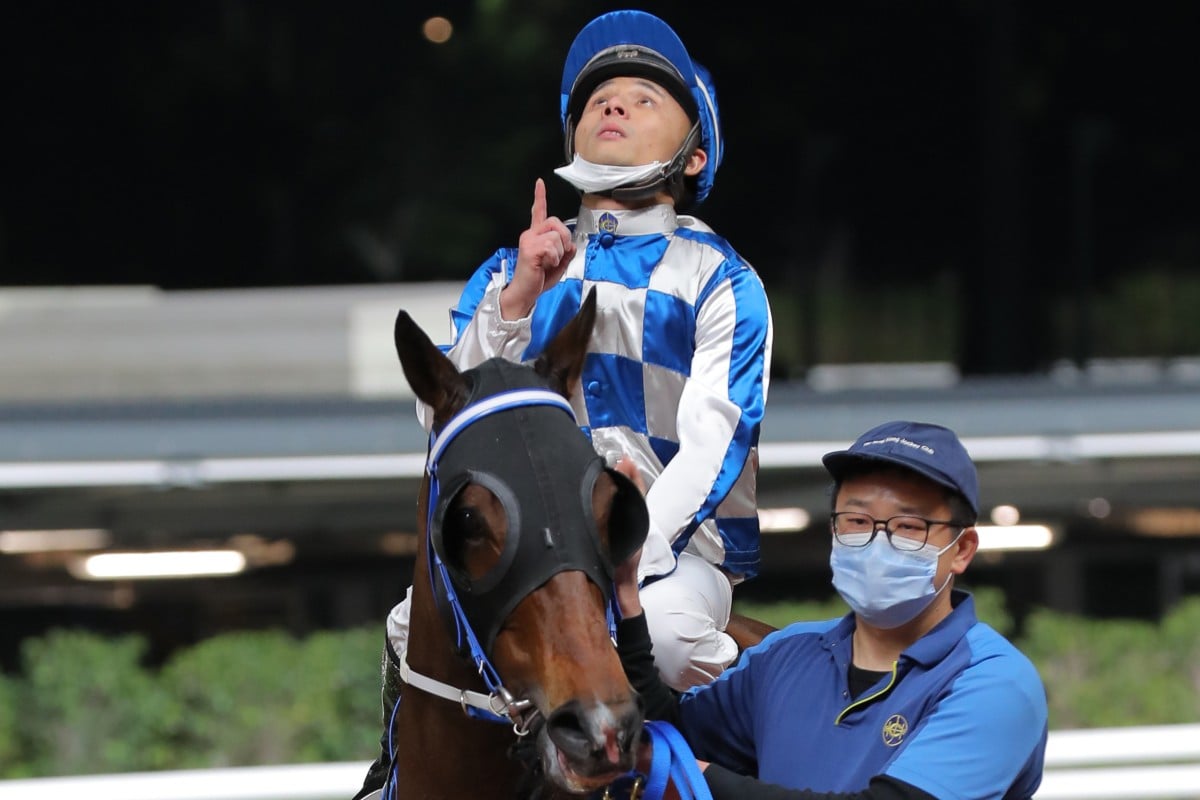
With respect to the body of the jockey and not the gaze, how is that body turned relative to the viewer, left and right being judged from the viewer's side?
facing the viewer and to the left of the viewer
